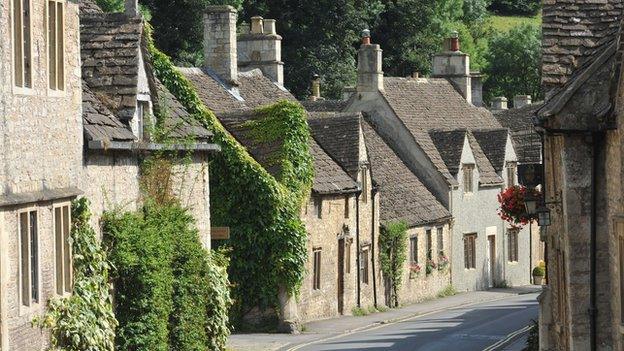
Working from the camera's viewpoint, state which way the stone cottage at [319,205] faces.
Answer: facing the viewer and to the right of the viewer

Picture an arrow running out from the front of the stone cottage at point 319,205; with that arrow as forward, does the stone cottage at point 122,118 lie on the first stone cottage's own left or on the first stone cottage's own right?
on the first stone cottage's own right

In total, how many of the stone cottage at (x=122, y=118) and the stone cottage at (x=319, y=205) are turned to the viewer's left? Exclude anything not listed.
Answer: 0
